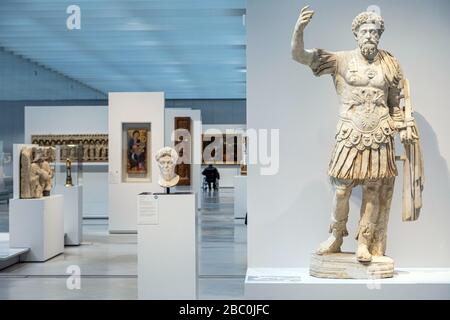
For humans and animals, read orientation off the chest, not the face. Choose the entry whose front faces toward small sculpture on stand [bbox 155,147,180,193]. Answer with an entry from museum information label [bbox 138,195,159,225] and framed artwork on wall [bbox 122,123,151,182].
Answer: the framed artwork on wall

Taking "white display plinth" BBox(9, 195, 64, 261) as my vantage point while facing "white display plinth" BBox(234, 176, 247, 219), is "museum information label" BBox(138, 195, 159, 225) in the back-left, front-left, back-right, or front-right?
back-right

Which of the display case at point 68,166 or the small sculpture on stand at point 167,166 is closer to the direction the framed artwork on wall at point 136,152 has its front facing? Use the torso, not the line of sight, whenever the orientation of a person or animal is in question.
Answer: the small sculpture on stand

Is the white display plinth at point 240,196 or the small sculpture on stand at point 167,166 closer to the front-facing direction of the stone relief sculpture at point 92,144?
the small sculpture on stand

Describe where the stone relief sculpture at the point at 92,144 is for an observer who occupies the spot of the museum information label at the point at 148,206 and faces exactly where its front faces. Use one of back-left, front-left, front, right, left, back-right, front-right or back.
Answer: back

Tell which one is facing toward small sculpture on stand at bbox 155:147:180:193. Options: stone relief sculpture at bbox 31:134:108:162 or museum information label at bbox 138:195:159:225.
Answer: the stone relief sculpture

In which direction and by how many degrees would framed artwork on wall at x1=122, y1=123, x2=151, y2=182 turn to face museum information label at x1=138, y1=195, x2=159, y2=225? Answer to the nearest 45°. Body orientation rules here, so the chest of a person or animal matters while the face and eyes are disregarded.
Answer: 0° — it already faces it

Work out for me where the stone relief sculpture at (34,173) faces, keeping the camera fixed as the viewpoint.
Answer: facing the viewer and to the right of the viewer

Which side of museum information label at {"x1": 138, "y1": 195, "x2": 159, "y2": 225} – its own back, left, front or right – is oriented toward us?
front

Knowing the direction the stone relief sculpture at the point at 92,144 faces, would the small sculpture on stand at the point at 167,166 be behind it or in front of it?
in front

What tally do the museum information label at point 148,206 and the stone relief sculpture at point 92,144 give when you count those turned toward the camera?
2

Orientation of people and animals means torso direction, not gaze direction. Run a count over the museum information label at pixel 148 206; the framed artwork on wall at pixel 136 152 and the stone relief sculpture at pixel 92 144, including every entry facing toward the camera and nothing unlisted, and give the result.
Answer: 3
